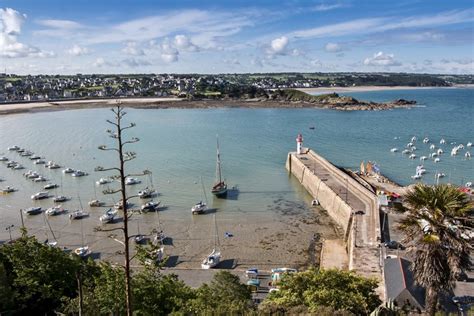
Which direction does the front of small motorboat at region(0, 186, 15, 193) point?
to the viewer's left

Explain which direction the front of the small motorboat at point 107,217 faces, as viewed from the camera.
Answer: facing the viewer and to the left of the viewer

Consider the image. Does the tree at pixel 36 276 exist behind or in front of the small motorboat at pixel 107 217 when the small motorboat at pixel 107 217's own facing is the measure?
in front
